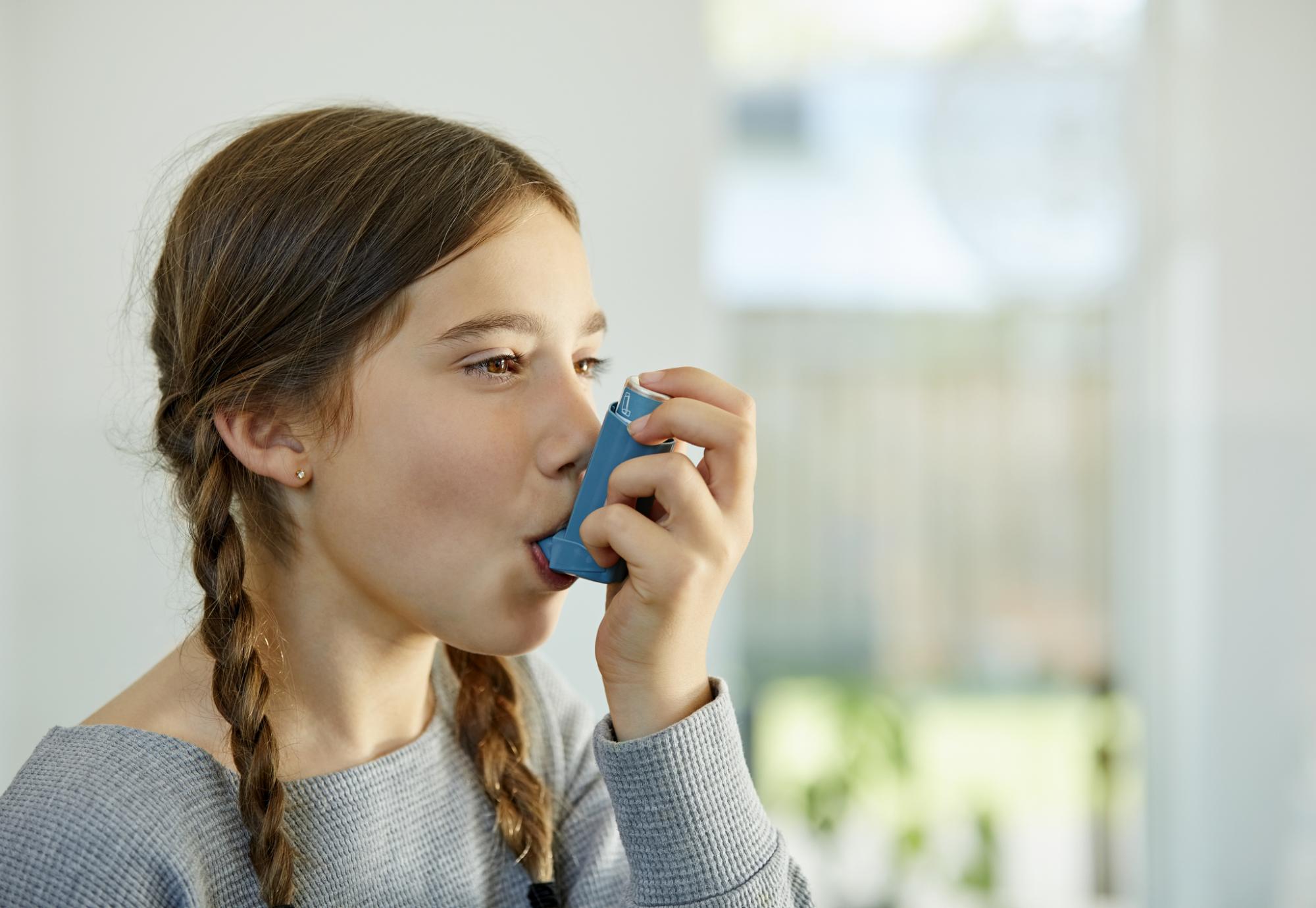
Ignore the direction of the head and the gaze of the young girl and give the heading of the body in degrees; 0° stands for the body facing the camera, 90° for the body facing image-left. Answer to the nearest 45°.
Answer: approximately 315°

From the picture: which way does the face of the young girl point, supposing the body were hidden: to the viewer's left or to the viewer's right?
to the viewer's right
